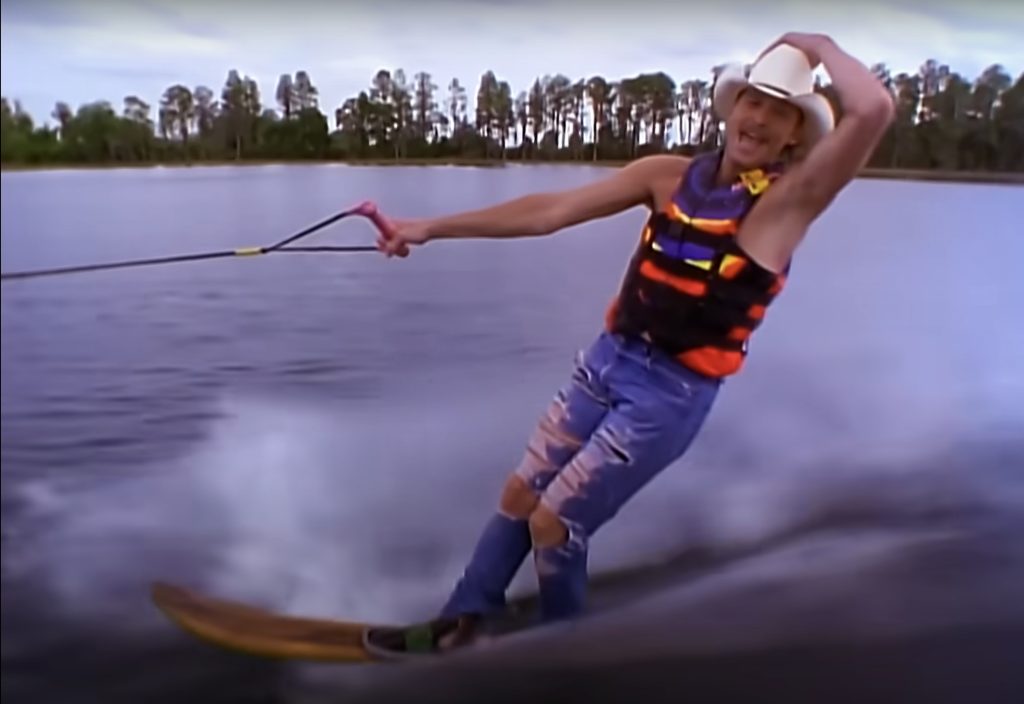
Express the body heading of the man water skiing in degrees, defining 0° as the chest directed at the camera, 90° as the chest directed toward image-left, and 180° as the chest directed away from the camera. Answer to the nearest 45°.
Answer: approximately 45°

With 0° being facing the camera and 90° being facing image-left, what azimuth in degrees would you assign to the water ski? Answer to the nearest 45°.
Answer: approximately 90°
